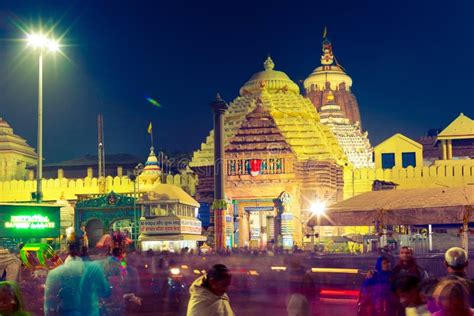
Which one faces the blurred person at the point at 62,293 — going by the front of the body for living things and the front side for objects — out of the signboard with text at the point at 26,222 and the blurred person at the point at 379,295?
the signboard with text

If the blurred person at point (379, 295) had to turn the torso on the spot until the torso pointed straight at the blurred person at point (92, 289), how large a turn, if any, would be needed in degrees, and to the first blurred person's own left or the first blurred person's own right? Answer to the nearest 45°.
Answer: approximately 135° to the first blurred person's own right

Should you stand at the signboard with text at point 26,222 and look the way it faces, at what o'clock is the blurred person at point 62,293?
The blurred person is roughly at 12 o'clock from the signboard with text.

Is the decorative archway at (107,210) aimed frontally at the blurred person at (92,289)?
yes

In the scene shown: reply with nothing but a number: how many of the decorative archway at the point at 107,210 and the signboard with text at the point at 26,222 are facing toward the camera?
2

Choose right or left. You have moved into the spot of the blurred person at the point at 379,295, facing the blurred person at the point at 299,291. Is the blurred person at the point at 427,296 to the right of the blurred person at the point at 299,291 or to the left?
left

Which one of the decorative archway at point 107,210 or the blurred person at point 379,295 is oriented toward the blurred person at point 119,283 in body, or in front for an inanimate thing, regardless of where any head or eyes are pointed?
the decorative archway

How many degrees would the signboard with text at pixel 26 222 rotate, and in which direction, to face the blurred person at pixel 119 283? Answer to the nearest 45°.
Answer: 0° — it already faces them

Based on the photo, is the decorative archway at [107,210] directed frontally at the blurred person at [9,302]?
yes

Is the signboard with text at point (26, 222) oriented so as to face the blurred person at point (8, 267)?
yes
